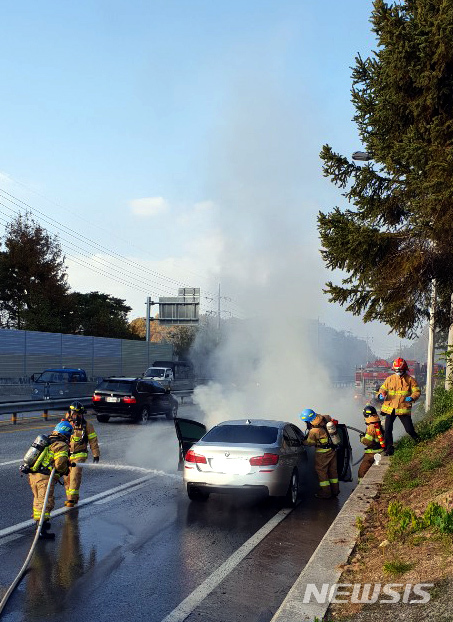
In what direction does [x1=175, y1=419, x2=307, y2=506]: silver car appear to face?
away from the camera

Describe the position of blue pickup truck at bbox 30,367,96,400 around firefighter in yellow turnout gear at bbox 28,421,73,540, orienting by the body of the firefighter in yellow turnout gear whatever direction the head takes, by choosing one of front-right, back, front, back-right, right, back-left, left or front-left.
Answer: front-left

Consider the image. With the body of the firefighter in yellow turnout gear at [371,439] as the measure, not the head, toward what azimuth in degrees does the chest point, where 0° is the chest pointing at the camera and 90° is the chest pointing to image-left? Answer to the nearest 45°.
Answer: approximately 90°

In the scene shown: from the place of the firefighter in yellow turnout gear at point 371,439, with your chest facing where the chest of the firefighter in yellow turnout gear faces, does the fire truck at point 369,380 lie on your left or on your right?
on your right

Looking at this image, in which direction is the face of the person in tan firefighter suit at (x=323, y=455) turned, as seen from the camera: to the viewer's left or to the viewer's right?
to the viewer's left

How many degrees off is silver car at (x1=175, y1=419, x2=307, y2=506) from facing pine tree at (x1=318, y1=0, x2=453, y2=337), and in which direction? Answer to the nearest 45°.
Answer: approximately 45° to its right

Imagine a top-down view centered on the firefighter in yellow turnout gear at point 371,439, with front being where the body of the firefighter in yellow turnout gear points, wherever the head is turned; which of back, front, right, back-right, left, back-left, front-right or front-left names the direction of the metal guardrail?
front-right

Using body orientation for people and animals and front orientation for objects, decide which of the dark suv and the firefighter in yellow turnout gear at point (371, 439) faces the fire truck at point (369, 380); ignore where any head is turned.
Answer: the dark suv

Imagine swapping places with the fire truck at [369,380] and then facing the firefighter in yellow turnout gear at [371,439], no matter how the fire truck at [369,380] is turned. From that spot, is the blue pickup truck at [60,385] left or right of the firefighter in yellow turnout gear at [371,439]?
right

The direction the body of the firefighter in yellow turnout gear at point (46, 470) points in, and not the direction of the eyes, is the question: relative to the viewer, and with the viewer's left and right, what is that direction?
facing away from the viewer and to the right of the viewer

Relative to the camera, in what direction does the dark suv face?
facing away from the viewer and to the right of the viewer

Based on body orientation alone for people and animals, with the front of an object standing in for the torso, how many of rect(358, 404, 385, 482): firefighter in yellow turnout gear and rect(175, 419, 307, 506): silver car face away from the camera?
1

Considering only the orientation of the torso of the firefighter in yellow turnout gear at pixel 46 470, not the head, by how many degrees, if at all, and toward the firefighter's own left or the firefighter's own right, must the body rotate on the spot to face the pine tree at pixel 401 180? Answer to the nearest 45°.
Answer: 0° — they already face it
